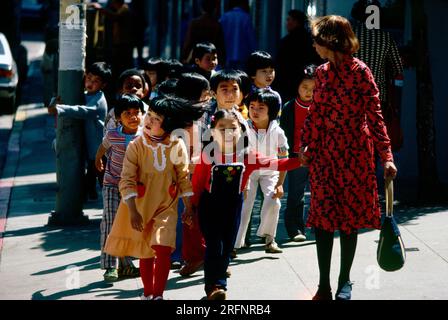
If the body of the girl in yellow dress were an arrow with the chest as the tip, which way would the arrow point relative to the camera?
toward the camera

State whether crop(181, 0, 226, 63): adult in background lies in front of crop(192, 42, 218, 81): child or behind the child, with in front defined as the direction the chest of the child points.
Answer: behind

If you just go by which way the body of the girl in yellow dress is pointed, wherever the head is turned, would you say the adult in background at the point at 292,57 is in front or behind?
behind

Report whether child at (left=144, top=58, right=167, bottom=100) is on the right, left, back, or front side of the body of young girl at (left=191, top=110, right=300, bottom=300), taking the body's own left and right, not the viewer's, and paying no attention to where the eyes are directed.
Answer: back

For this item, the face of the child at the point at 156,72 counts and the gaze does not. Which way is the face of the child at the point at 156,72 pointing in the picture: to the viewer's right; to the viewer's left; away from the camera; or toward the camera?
toward the camera

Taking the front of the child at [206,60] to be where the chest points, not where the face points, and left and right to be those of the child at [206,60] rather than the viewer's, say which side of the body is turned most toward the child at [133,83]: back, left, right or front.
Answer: right

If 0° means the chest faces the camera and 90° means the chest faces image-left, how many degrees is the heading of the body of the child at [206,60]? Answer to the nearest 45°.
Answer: approximately 315°

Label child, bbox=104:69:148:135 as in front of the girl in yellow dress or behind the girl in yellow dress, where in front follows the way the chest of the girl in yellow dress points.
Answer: behind

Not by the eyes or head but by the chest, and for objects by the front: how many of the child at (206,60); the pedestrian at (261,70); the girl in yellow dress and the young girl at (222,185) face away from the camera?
0
